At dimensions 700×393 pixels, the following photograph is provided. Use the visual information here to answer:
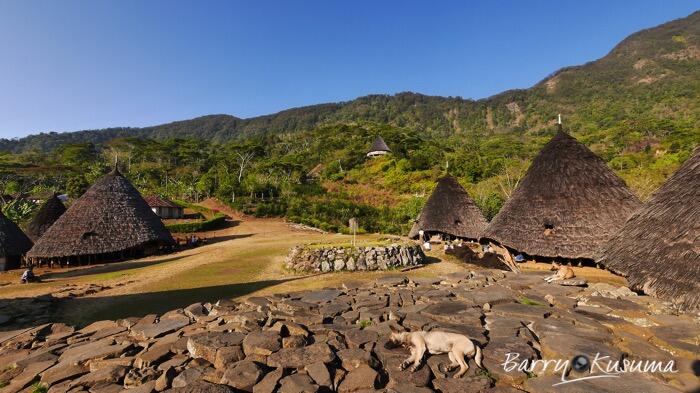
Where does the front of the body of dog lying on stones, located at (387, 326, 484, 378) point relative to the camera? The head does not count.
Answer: to the viewer's left

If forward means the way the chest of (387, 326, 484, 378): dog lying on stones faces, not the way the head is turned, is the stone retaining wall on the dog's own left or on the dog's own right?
on the dog's own right

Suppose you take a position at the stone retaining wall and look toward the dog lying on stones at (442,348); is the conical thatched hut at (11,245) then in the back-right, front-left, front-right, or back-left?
back-right

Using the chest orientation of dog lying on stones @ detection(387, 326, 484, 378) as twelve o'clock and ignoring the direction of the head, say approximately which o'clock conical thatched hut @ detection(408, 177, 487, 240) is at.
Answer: The conical thatched hut is roughly at 3 o'clock from the dog lying on stones.

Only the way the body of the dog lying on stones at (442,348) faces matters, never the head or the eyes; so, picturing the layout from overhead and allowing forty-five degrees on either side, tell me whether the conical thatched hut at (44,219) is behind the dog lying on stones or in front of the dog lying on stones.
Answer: in front

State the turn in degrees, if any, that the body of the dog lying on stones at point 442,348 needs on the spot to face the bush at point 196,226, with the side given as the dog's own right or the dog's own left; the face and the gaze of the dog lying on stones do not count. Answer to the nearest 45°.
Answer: approximately 45° to the dog's own right

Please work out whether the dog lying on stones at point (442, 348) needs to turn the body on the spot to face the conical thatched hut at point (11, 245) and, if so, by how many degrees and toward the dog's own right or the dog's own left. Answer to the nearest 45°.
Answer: approximately 45° to the dog's own right
